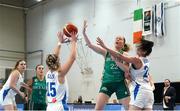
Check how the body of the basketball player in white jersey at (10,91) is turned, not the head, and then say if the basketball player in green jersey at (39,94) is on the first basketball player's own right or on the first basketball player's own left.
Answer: on the first basketball player's own left

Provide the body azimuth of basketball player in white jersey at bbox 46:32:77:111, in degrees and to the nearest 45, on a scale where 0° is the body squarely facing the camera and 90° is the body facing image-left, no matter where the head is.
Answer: approximately 225°

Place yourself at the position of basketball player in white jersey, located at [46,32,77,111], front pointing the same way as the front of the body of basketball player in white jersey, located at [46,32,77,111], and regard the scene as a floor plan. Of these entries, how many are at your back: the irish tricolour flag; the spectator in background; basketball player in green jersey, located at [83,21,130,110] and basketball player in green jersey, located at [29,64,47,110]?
0

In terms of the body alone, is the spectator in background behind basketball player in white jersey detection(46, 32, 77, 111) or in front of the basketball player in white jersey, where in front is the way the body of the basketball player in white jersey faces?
in front

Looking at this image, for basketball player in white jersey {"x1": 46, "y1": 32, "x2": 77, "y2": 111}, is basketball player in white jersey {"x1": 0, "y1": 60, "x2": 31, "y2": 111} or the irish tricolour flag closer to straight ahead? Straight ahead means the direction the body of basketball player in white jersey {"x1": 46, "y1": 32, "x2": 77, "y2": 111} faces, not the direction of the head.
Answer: the irish tricolour flag

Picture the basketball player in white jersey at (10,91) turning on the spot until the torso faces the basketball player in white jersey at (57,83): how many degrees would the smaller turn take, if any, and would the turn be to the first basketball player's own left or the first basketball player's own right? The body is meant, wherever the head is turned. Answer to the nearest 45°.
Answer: approximately 45° to the first basketball player's own right

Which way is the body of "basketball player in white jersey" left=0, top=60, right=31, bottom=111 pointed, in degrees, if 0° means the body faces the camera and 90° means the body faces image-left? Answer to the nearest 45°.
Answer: approximately 315°

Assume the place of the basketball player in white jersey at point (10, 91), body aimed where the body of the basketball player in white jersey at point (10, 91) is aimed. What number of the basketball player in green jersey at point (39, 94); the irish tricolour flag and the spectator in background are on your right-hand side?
0

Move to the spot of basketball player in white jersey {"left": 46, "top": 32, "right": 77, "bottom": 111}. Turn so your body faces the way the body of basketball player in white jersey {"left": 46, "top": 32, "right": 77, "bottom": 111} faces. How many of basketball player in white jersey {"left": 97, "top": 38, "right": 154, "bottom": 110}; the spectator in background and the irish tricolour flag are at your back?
0

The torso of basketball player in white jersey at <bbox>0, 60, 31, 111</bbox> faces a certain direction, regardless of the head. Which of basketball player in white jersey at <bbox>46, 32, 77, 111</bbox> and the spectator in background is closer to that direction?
the basketball player in white jersey

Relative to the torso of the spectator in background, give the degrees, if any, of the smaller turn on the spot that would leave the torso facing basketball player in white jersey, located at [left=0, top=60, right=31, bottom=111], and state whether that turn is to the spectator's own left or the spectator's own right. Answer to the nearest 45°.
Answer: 0° — they already face them

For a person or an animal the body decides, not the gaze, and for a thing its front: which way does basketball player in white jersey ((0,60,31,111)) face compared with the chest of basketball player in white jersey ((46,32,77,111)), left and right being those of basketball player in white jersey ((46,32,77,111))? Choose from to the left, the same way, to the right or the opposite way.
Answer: to the right

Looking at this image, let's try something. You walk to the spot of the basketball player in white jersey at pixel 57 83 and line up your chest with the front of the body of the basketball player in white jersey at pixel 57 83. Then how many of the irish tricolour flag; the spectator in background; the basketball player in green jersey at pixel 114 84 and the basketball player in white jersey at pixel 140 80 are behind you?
0
